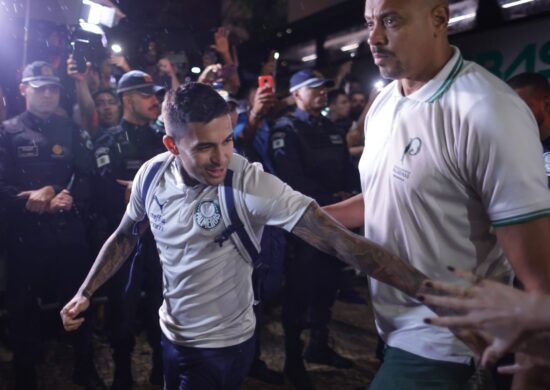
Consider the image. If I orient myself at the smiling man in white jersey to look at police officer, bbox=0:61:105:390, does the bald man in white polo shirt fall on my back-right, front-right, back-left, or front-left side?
back-right

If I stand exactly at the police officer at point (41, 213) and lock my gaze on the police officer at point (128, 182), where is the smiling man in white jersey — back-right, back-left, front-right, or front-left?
front-right

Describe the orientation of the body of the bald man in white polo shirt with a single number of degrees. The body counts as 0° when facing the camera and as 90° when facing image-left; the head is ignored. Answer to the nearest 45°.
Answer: approximately 45°

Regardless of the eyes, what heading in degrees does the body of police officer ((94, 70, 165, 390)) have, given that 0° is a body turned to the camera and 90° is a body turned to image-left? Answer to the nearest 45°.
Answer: approximately 315°

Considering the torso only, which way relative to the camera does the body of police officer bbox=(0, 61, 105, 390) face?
toward the camera

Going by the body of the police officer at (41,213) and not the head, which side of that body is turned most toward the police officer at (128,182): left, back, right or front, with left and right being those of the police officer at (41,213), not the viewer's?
left

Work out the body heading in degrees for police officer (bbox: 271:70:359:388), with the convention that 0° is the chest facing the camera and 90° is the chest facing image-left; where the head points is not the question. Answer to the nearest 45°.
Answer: approximately 315°

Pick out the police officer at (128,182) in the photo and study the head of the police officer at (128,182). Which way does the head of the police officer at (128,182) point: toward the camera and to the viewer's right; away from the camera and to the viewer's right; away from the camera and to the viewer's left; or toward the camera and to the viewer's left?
toward the camera and to the viewer's right

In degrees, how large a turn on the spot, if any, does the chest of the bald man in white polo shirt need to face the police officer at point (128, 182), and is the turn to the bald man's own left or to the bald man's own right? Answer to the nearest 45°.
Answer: approximately 90° to the bald man's own right

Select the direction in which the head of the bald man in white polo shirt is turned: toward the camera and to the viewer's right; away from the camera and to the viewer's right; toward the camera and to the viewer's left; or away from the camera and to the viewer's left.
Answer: toward the camera and to the viewer's left

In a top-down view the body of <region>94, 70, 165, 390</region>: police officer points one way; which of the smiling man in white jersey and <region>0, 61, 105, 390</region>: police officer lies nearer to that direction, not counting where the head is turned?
the smiling man in white jersey

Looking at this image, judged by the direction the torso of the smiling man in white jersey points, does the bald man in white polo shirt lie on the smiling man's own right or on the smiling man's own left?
on the smiling man's own left

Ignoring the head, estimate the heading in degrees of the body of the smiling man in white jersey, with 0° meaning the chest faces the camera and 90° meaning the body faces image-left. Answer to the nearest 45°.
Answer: approximately 0°

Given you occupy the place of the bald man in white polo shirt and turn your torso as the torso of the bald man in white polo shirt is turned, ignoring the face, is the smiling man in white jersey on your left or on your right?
on your right
